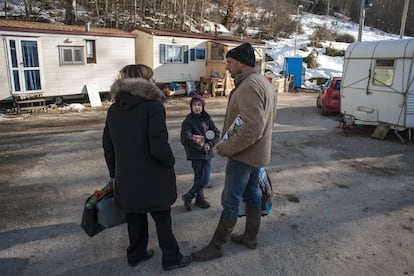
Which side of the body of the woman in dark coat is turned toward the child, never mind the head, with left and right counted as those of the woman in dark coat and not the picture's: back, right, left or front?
front

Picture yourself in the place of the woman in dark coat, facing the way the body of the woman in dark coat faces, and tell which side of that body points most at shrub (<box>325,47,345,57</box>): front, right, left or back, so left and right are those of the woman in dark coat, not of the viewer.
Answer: front

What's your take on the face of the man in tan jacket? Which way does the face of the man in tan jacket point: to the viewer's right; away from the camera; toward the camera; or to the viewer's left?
to the viewer's left

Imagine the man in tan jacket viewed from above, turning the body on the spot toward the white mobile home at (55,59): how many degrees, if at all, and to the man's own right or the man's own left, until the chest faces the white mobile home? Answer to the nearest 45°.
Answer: approximately 45° to the man's own right

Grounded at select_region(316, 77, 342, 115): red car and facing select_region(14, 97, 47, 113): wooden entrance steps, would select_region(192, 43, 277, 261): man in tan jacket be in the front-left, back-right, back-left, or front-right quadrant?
front-left

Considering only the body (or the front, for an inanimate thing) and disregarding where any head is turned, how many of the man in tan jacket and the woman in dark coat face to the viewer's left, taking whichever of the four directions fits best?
1

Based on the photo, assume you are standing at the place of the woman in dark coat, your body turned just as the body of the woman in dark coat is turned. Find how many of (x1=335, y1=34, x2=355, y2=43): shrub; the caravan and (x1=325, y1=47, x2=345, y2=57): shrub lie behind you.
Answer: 0

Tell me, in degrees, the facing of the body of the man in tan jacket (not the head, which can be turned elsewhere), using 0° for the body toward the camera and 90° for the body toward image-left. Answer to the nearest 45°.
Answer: approximately 90°

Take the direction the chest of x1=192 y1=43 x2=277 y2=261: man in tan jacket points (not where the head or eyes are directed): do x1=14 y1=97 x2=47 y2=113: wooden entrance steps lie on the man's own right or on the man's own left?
on the man's own right

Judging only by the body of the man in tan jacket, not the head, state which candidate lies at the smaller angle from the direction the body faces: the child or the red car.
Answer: the child

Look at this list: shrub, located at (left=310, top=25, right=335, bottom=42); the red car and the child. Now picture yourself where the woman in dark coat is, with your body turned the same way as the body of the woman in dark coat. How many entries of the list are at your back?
0

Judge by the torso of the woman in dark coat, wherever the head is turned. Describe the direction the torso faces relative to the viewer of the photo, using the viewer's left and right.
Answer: facing away from the viewer and to the right of the viewer

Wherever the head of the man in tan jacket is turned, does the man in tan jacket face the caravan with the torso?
no

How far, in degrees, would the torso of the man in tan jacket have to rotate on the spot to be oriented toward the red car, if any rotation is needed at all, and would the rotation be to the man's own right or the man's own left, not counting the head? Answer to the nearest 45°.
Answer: approximately 90° to the man's own right

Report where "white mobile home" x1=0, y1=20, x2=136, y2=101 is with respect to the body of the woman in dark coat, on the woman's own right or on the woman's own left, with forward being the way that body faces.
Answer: on the woman's own left
